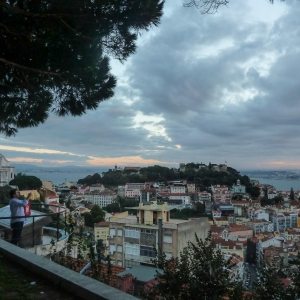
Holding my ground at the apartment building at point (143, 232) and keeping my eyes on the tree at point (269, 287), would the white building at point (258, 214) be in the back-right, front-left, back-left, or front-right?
back-left

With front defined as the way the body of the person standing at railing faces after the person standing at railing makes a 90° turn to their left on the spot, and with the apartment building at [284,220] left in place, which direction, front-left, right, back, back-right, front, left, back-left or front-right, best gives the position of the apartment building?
front-right

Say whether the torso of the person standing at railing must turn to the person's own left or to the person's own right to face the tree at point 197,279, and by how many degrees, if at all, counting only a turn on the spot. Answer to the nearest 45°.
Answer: approximately 45° to the person's own right

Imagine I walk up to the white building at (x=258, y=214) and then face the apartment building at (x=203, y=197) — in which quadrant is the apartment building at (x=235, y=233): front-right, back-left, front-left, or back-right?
back-left

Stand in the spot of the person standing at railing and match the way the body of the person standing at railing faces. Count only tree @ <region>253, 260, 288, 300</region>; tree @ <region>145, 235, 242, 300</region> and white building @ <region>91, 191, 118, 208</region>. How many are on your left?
1

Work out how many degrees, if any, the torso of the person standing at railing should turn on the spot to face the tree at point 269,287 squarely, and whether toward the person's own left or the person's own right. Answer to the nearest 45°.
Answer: approximately 45° to the person's own right

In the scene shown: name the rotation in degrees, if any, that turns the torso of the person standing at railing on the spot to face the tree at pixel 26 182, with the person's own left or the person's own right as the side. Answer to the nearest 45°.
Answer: approximately 90° to the person's own left

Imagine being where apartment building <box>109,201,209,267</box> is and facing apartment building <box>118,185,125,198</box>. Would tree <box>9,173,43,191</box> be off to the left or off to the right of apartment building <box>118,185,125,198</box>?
left
